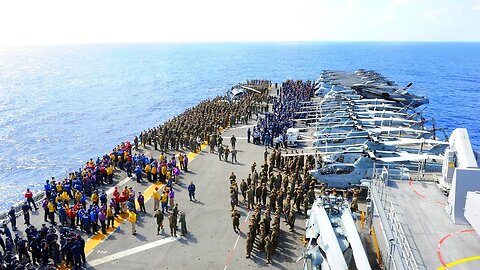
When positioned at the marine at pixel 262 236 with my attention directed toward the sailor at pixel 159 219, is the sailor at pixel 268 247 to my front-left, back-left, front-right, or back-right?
back-left

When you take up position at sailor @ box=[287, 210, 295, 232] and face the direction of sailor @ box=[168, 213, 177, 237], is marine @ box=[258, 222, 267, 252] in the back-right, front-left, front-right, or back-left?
front-left

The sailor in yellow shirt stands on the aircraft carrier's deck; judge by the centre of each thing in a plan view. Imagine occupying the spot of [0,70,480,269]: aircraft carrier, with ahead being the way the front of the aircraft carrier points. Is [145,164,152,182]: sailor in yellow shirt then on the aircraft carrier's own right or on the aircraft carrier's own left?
on the aircraft carrier's own left

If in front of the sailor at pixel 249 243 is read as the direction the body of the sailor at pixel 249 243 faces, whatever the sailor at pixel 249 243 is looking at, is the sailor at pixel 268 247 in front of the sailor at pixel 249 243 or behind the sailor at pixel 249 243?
behind

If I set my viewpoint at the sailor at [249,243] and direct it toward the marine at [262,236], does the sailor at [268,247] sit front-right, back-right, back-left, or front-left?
front-right

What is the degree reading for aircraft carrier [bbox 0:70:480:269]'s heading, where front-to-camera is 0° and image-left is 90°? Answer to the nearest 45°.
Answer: approximately 180°

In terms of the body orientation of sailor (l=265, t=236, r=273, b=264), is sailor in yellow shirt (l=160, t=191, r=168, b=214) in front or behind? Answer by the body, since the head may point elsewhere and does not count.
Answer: in front
